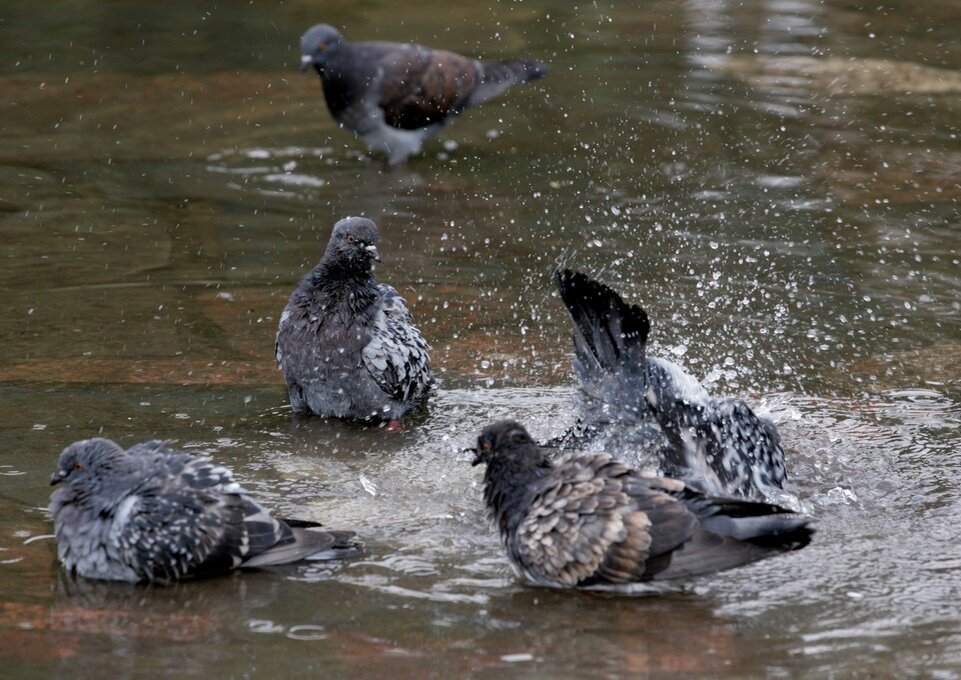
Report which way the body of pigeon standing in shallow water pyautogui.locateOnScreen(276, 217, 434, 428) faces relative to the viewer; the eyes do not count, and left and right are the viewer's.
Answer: facing the viewer and to the left of the viewer

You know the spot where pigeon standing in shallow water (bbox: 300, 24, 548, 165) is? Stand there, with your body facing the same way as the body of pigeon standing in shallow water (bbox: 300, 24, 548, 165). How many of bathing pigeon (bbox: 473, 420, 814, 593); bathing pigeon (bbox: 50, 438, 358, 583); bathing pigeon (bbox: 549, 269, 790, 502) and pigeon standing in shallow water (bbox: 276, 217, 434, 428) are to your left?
4

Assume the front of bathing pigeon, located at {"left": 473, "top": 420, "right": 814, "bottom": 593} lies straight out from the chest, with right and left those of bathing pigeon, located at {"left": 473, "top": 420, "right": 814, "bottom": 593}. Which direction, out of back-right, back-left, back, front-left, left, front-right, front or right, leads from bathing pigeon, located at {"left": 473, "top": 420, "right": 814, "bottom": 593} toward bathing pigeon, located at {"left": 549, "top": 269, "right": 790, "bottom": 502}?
right

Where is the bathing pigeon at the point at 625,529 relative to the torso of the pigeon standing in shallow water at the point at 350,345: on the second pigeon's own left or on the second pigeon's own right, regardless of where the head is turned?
on the second pigeon's own left

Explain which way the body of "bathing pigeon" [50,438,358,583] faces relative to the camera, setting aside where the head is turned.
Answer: to the viewer's left

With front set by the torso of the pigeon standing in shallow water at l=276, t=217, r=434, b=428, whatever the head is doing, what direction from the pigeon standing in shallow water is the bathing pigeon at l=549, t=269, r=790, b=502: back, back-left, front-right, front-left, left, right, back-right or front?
left

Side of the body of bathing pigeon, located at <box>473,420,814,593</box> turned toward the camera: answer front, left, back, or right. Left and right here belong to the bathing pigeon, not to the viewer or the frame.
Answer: left

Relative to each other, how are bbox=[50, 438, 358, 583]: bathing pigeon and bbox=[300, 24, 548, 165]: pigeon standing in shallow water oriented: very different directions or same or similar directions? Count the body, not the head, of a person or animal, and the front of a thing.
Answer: same or similar directions

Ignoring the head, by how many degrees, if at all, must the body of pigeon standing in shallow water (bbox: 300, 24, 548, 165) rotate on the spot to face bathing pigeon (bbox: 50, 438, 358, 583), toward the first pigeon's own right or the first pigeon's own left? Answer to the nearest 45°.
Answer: approximately 90° to the first pigeon's own left

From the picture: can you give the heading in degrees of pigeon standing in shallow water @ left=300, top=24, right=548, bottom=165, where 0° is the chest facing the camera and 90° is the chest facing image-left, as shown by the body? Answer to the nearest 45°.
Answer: approximately 90°

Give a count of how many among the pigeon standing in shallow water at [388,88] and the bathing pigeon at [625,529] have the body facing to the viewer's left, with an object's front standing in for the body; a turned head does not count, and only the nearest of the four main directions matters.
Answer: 2

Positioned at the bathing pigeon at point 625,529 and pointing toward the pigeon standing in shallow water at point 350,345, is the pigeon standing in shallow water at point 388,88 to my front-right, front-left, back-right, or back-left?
front-right
